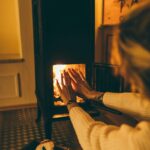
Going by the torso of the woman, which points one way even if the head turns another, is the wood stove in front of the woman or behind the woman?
in front

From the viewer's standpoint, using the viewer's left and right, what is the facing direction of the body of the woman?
facing away from the viewer and to the left of the viewer
